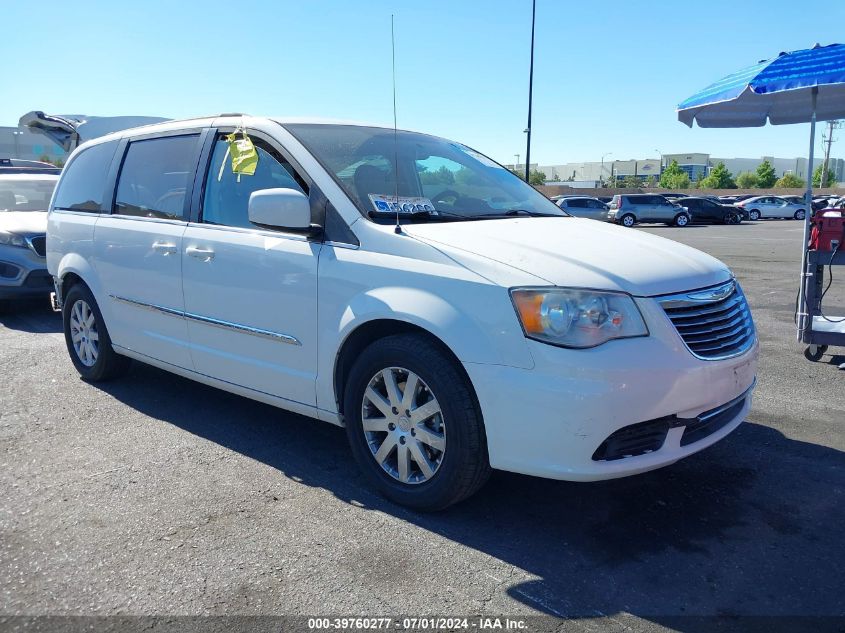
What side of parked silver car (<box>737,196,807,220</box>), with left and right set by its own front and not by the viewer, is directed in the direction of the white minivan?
right

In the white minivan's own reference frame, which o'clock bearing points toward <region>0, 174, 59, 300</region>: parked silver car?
The parked silver car is roughly at 6 o'clock from the white minivan.

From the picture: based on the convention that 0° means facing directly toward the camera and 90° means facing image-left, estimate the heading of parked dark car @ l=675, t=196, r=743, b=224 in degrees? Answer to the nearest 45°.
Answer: approximately 270°

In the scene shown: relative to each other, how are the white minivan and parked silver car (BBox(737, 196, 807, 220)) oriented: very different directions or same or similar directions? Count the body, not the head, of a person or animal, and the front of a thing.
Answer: same or similar directions

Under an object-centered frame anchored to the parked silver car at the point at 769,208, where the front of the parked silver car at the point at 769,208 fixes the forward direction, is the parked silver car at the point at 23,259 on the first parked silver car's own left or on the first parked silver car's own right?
on the first parked silver car's own right

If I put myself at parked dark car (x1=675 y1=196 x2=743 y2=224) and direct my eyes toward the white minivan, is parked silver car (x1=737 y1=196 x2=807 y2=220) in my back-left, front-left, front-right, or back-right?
back-left

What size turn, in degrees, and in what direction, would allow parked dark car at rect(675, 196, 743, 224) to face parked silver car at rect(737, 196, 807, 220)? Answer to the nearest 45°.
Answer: approximately 45° to its left

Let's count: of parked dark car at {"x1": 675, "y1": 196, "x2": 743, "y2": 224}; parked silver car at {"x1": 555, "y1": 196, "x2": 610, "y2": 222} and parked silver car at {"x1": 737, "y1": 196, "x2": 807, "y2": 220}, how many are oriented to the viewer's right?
3

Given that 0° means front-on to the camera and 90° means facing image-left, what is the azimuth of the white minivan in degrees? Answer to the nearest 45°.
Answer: approximately 315°

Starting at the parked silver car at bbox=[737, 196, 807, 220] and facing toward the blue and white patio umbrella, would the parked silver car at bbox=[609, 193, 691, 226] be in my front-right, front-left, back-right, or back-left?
front-right

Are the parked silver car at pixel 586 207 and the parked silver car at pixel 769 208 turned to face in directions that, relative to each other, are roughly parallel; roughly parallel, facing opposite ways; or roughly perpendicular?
roughly parallel
